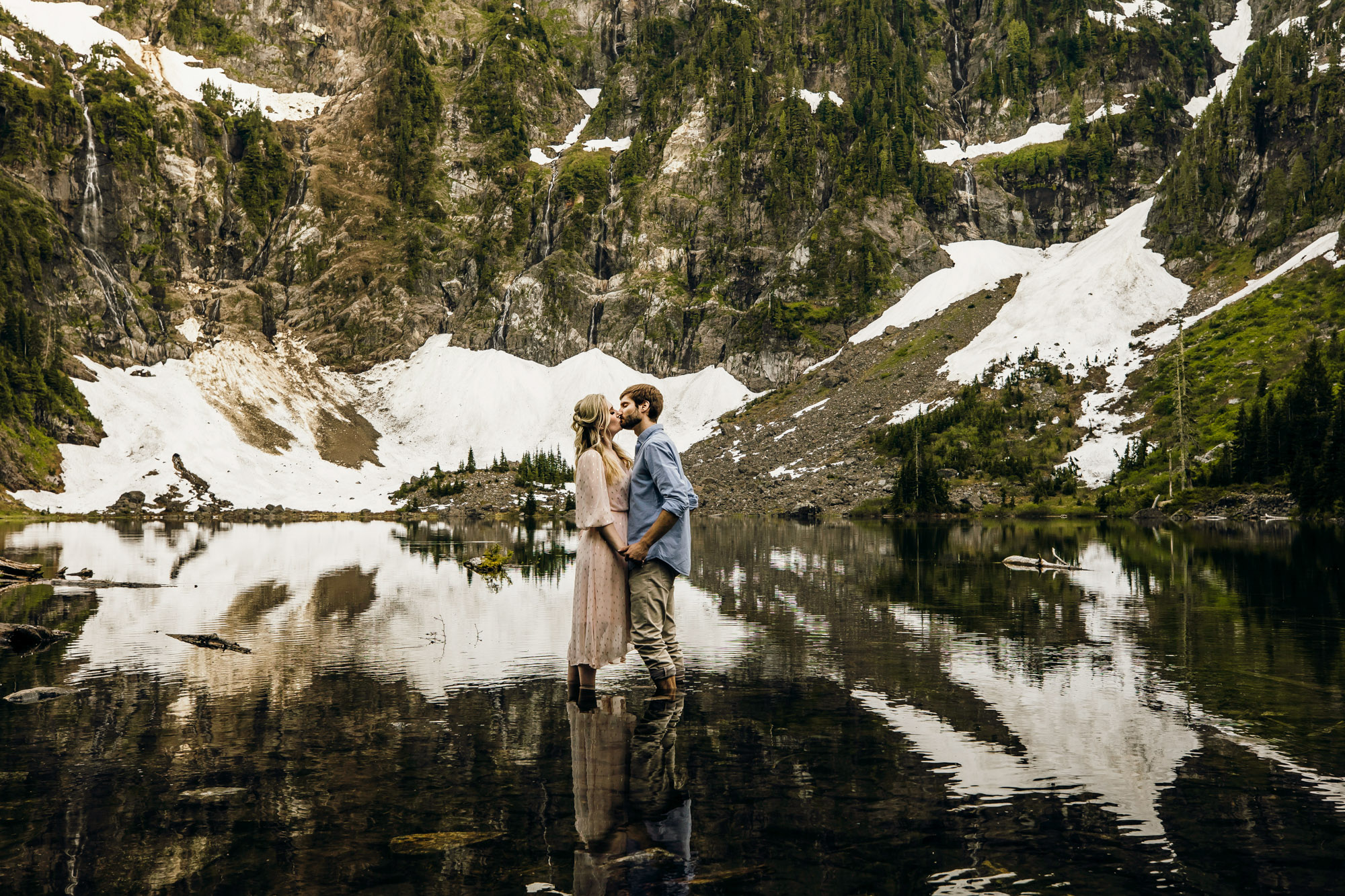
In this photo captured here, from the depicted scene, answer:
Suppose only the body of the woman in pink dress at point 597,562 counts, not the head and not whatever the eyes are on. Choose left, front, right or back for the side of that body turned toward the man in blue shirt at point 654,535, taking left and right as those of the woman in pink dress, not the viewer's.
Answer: front

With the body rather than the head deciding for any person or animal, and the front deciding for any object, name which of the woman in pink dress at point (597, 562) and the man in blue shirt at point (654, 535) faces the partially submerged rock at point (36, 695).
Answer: the man in blue shirt

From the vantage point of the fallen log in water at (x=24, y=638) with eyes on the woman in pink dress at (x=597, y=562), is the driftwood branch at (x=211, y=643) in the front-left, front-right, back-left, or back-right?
front-left

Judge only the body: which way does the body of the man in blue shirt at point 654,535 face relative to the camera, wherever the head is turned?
to the viewer's left

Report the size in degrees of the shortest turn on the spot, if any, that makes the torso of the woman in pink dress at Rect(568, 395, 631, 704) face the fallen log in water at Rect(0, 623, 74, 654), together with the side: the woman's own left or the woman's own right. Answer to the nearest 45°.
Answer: approximately 135° to the woman's own left

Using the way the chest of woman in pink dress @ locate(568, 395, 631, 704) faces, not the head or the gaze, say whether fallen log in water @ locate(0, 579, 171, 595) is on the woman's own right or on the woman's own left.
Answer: on the woman's own left

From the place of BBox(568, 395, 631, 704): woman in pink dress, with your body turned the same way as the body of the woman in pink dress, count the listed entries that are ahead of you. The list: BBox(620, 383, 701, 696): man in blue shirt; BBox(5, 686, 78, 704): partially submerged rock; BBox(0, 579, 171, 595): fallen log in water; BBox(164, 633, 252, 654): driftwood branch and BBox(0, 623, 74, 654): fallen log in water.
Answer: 1

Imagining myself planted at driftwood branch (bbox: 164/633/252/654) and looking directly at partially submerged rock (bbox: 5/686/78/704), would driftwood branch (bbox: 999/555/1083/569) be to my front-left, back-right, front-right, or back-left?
back-left

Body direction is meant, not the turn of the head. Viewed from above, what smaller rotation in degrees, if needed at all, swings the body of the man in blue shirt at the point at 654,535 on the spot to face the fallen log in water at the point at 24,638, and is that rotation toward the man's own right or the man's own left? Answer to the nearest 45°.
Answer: approximately 45° to the man's own right

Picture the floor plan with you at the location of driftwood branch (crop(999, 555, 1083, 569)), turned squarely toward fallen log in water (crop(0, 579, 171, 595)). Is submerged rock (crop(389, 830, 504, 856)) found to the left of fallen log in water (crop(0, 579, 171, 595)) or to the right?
left

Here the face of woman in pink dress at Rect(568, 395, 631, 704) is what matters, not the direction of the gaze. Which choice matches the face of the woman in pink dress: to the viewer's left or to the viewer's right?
to the viewer's right

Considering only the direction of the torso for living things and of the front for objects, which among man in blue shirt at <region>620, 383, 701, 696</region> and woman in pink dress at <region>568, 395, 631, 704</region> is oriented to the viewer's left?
the man in blue shirt

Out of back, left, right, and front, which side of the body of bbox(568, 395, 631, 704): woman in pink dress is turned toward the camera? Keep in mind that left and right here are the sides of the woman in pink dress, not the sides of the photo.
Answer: right

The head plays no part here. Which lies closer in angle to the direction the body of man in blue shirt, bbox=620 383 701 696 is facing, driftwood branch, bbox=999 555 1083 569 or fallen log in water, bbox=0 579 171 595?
the fallen log in water

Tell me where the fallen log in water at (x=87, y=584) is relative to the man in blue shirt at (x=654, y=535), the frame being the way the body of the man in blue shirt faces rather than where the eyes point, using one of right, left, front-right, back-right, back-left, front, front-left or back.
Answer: front-right

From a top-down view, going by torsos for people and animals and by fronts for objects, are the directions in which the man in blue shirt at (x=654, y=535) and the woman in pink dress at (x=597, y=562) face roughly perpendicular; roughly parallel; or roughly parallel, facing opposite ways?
roughly parallel, facing opposite ways

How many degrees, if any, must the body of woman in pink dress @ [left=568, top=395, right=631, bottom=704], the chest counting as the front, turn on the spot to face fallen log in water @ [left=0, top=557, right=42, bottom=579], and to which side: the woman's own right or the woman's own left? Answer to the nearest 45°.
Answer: approximately 135° to the woman's own left

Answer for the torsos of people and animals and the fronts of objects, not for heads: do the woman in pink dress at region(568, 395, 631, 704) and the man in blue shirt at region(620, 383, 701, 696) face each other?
yes

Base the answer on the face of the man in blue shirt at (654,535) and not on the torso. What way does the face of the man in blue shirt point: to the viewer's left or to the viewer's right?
to the viewer's left
